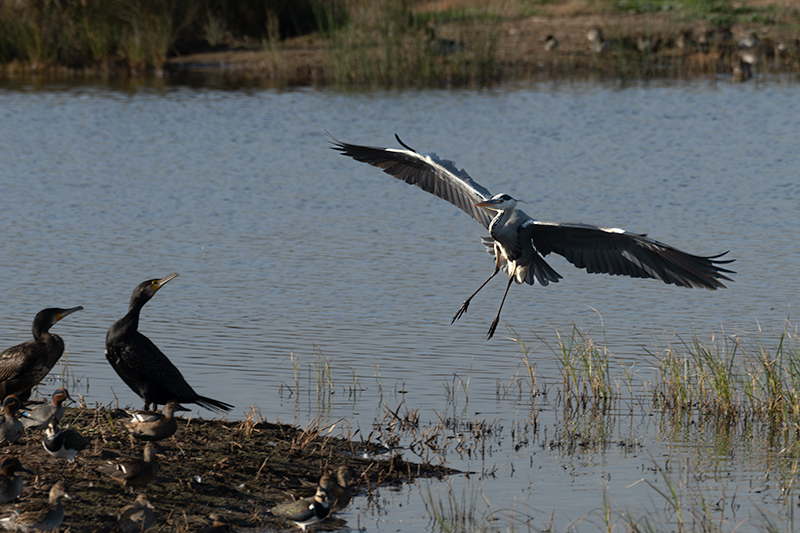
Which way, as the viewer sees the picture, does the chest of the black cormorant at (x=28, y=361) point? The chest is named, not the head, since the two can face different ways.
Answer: to the viewer's right

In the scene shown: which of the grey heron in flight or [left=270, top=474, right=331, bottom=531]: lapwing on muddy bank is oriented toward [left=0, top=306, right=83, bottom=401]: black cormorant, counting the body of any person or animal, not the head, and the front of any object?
the grey heron in flight

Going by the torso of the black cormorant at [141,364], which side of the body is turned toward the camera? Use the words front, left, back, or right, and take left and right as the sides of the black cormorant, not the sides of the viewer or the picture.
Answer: left
